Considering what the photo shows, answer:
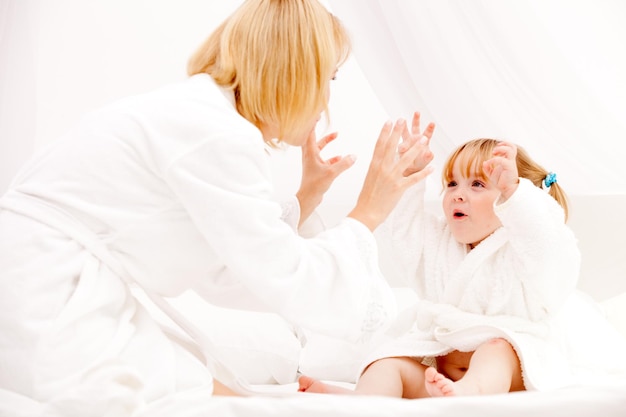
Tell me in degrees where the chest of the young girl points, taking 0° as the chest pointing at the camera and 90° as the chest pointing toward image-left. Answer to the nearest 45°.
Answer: approximately 45°

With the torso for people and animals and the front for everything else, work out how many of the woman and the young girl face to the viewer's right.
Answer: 1

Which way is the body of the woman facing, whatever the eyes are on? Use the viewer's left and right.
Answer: facing to the right of the viewer

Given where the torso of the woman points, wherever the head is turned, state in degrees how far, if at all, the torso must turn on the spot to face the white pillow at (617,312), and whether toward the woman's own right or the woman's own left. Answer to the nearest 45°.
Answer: approximately 45° to the woman's own left
